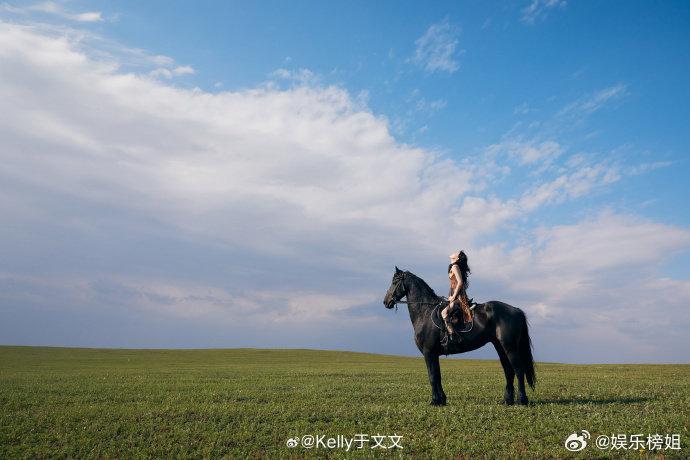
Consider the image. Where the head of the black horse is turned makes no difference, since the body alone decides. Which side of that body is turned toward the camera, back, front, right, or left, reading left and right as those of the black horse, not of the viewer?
left

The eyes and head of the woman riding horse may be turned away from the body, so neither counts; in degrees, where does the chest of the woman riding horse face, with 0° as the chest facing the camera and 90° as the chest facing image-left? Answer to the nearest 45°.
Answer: approximately 90°

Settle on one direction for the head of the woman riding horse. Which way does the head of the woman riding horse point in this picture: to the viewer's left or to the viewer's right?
to the viewer's left
